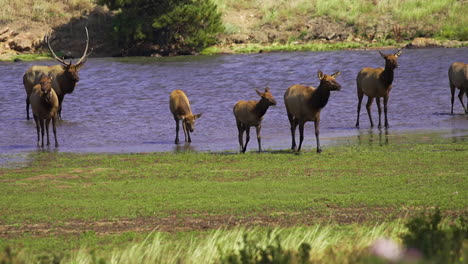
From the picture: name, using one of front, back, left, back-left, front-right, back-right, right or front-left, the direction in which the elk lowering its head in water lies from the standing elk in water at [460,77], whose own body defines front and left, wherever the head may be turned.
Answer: back-right

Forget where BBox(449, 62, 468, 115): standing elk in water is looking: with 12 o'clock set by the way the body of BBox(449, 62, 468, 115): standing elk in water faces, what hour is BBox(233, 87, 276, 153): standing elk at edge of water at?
BBox(233, 87, 276, 153): standing elk at edge of water is roughly at 4 o'clock from BBox(449, 62, 468, 115): standing elk in water.

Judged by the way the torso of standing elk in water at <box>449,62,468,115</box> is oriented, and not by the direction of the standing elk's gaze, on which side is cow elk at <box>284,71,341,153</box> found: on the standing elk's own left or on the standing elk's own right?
on the standing elk's own right

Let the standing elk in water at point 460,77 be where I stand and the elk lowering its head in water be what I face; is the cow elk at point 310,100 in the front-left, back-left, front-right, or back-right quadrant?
front-left

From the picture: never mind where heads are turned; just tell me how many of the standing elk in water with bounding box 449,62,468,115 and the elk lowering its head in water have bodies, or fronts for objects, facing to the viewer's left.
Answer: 0

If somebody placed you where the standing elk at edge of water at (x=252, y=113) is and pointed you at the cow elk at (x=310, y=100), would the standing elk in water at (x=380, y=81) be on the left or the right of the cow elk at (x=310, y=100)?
left

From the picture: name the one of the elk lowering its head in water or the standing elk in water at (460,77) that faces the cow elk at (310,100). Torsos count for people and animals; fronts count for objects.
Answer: the elk lowering its head in water

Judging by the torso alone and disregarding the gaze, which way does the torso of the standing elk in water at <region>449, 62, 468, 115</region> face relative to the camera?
to the viewer's right

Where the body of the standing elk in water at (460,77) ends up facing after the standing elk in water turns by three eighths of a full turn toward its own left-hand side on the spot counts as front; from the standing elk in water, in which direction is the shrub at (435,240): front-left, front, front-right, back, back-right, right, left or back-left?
back-left

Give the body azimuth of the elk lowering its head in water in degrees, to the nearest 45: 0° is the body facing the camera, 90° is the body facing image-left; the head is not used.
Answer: approximately 315°

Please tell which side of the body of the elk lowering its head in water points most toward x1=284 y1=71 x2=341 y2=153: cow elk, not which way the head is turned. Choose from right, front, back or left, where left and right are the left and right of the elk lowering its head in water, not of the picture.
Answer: front

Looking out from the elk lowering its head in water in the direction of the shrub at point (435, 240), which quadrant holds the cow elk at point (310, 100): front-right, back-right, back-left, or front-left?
front-left
